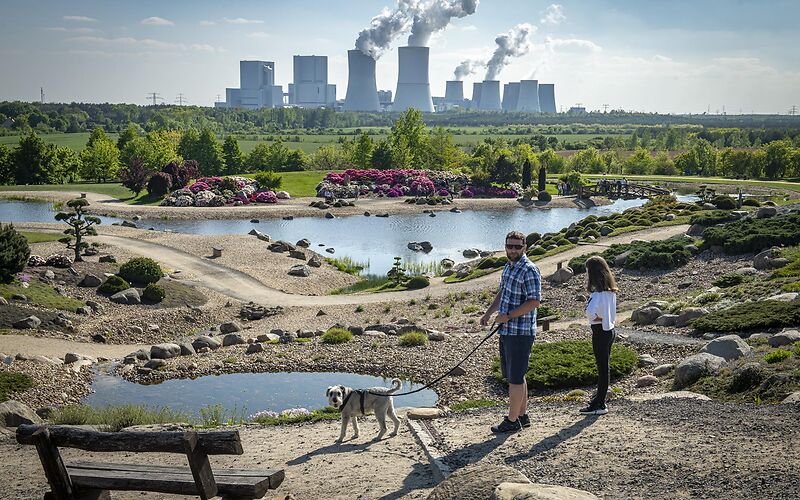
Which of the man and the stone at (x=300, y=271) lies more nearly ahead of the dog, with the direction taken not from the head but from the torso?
the stone

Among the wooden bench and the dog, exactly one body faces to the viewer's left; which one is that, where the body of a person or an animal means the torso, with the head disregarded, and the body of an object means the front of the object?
the dog

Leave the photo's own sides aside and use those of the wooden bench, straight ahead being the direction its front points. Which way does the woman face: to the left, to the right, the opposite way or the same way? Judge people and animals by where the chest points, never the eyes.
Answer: to the left

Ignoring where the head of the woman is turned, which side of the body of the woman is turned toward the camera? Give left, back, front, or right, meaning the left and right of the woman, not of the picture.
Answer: left

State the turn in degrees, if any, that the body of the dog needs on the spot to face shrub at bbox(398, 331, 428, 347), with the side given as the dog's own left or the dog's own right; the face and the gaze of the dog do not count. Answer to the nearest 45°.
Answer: approximately 90° to the dog's own right

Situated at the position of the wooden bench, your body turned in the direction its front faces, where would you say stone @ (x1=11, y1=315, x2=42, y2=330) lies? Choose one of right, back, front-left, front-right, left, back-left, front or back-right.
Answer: front-left

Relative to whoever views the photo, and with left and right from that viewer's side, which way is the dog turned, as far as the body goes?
facing to the left of the viewer

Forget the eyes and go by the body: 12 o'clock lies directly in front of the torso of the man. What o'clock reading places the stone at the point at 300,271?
The stone is roughly at 4 o'clock from the man.
